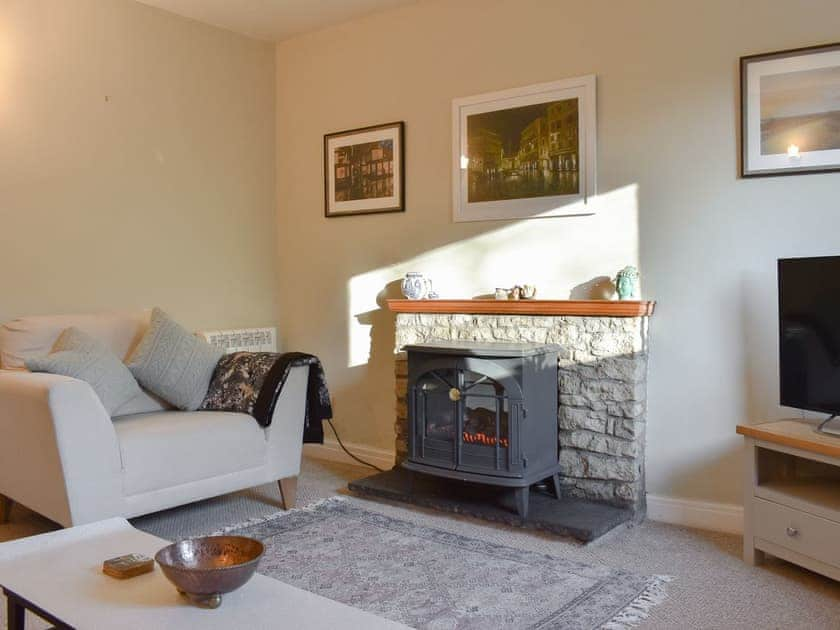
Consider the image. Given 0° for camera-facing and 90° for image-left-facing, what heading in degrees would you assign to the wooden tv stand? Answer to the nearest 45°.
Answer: approximately 45°

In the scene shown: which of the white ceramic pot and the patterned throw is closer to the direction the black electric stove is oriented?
the patterned throw

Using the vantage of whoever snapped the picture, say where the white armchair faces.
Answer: facing the viewer and to the right of the viewer

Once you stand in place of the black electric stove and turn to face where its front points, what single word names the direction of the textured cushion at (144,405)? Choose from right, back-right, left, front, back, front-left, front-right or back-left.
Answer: front-right

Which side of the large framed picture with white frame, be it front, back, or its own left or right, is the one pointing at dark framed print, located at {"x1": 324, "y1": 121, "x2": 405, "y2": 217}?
right

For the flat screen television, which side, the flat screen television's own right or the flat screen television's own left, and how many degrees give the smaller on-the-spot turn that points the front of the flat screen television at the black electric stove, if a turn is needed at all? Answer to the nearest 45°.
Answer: approximately 45° to the flat screen television's own right

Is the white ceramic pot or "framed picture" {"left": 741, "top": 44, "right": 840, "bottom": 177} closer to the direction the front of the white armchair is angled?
the framed picture

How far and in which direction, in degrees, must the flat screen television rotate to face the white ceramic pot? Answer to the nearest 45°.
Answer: approximately 45° to its right

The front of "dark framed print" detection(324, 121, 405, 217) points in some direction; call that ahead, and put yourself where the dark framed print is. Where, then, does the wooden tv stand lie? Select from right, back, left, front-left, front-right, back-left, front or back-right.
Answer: left

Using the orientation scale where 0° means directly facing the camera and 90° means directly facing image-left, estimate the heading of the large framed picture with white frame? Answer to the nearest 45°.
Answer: approximately 45°

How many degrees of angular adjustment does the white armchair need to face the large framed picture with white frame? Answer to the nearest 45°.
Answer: approximately 45° to its left

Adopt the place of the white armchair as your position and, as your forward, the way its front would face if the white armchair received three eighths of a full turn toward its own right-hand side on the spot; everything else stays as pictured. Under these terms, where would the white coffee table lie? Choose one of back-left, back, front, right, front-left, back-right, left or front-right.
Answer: left
